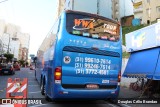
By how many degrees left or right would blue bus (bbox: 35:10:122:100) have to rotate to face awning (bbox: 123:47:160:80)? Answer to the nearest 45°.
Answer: approximately 90° to its right

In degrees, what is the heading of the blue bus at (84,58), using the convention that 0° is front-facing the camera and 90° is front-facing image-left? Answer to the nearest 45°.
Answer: approximately 135°
